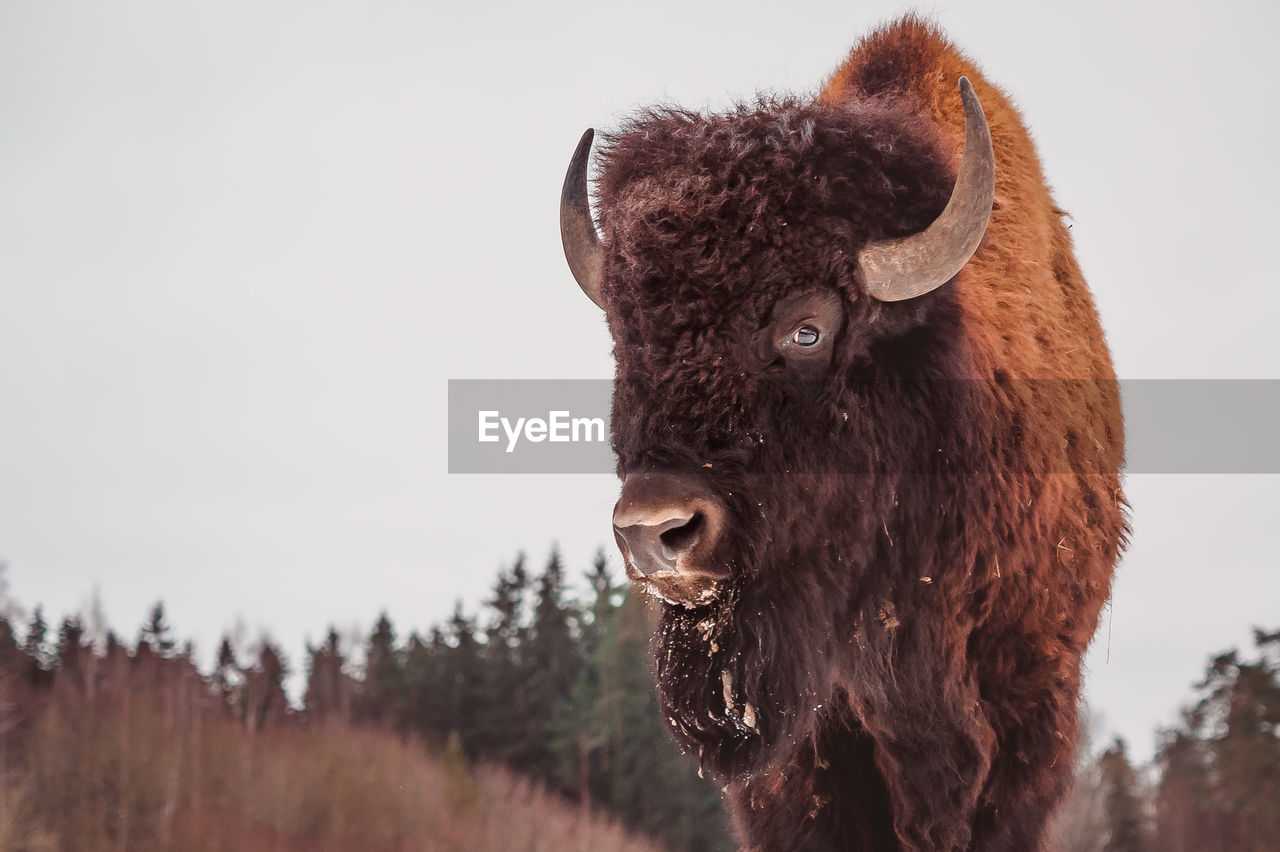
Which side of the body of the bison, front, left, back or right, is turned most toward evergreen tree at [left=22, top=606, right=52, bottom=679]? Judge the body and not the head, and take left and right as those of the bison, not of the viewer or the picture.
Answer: back

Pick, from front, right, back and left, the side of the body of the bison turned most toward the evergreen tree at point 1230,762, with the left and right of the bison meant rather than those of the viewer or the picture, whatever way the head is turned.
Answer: back

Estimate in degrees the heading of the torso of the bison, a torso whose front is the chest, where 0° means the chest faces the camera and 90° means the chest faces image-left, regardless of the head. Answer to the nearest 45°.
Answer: approximately 45°

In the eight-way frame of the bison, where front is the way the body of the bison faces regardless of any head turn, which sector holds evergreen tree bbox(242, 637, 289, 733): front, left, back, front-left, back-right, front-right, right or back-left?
back

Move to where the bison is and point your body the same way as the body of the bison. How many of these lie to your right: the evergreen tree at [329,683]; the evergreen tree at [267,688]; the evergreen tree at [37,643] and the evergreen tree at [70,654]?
4

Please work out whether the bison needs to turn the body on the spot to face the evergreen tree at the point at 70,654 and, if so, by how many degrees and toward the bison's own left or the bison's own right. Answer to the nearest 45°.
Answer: approximately 90° to the bison's own right

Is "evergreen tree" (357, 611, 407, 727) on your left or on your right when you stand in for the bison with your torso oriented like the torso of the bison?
on your right

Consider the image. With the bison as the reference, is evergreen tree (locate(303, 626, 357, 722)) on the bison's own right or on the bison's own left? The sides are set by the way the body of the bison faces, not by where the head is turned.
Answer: on the bison's own right

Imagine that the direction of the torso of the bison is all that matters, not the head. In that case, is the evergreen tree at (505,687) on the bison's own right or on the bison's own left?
on the bison's own right

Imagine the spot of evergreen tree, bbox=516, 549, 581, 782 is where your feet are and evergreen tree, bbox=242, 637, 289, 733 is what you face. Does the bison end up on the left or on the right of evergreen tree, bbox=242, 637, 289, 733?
left

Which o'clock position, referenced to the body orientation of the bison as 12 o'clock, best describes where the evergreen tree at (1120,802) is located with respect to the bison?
The evergreen tree is roughly at 5 o'clock from the bison.
